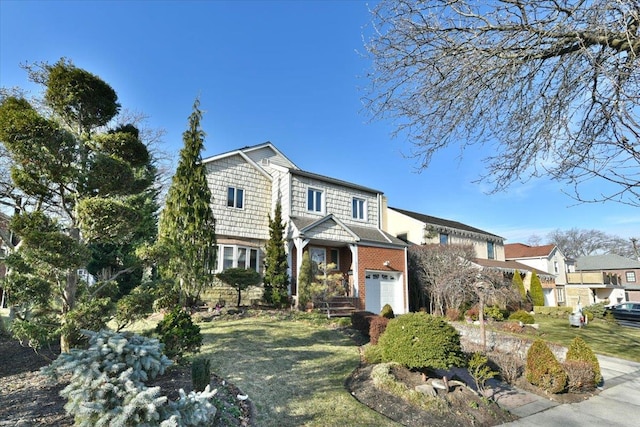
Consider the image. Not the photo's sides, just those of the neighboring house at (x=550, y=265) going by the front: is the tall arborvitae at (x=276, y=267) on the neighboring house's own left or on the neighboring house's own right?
on the neighboring house's own right

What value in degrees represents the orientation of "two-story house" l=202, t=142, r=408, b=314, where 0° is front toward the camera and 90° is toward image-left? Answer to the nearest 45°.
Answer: approximately 315°

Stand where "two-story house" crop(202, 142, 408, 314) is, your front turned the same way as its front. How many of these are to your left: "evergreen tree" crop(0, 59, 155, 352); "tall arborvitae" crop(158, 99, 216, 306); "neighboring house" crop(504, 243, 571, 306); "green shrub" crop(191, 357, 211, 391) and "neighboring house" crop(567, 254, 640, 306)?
2

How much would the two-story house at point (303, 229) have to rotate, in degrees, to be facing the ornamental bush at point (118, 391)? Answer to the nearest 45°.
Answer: approximately 45° to its right

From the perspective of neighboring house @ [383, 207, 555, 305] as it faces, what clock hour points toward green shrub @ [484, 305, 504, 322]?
The green shrub is roughly at 1 o'clock from the neighboring house.

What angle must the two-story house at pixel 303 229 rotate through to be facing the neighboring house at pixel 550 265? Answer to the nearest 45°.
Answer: approximately 90° to its left

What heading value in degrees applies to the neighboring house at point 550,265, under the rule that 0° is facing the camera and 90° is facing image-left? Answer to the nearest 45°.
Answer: approximately 315°

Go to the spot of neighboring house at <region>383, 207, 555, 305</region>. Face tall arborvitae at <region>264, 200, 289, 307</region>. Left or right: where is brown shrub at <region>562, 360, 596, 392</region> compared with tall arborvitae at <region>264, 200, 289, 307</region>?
left

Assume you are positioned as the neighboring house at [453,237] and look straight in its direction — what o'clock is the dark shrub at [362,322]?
The dark shrub is roughly at 2 o'clock from the neighboring house.

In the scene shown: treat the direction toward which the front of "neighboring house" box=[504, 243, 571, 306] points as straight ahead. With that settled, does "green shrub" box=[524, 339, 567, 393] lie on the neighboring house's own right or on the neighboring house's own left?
on the neighboring house's own right
